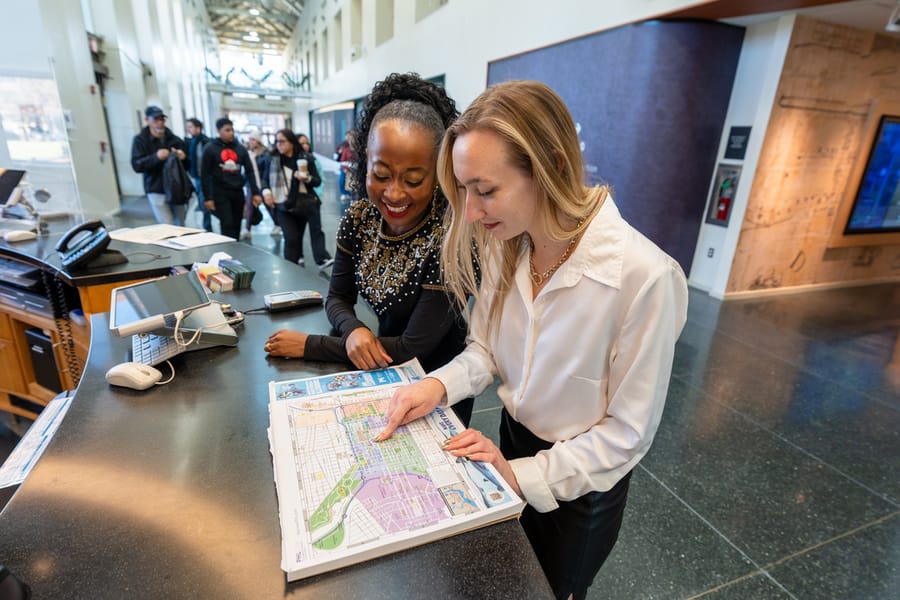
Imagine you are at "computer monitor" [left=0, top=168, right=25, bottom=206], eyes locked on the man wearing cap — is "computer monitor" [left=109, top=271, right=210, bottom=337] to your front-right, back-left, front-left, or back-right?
back-right

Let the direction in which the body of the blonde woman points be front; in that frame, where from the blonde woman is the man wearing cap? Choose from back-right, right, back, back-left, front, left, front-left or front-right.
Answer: right

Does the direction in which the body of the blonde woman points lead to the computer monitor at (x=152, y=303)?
no

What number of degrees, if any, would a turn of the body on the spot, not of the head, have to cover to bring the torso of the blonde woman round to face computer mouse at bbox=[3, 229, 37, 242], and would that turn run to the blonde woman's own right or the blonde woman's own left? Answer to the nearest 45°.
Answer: approximately 45° to the blonde woman's own right

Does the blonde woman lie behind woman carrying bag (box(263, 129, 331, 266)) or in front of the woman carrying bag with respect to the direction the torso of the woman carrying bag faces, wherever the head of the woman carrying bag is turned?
in front

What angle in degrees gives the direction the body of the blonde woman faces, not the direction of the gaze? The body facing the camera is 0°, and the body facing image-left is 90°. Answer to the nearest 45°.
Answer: approximately 45°

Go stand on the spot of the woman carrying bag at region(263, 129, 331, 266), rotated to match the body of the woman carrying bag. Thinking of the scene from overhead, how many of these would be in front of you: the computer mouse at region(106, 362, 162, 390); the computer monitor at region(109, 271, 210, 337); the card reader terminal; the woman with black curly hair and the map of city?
5

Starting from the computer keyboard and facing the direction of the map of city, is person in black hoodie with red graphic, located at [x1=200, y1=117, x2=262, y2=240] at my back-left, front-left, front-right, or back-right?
back-left

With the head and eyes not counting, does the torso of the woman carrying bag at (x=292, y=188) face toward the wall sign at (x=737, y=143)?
no

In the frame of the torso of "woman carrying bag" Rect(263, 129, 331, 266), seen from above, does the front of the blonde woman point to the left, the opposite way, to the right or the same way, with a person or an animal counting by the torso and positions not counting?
to the right

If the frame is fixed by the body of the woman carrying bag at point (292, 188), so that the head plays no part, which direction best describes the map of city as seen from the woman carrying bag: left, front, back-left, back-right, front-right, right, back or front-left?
front

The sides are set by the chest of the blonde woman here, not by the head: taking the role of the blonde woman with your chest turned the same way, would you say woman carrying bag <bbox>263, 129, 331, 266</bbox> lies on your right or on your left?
on your right

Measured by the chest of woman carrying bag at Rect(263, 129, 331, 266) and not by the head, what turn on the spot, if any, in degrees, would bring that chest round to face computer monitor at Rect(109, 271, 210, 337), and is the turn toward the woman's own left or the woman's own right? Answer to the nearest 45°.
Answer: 0° — they already face it

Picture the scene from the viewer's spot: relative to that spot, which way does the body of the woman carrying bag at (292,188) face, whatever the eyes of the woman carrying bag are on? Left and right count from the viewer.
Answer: facing the viewer

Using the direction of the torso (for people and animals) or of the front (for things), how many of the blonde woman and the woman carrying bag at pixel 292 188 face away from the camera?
0
